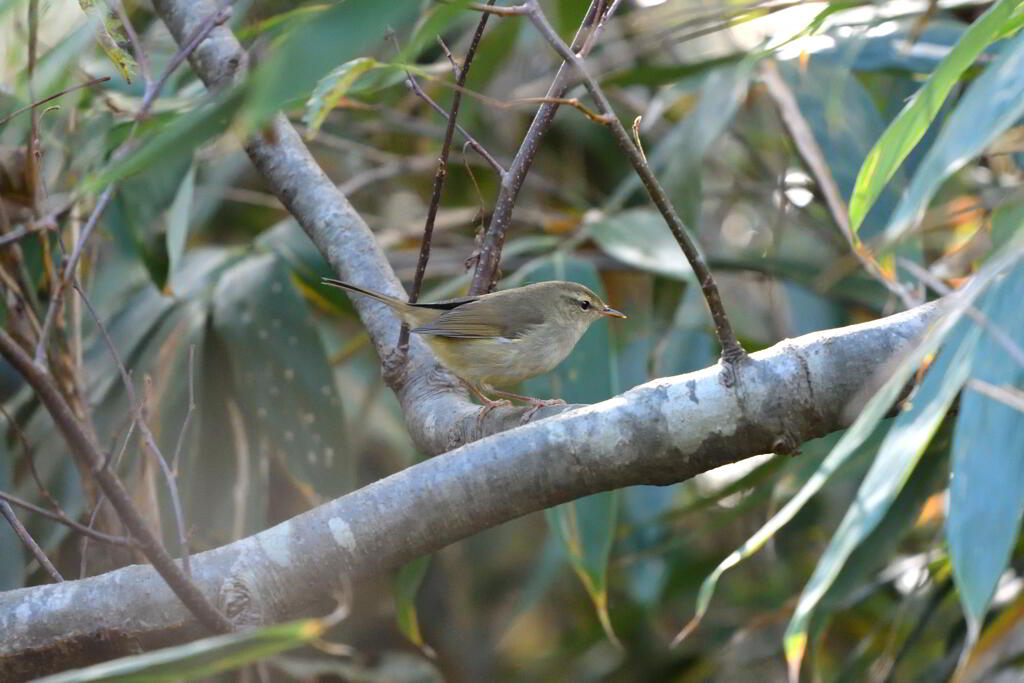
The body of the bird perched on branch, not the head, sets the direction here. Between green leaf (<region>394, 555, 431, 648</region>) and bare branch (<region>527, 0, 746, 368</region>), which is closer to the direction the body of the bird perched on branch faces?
the bare branch

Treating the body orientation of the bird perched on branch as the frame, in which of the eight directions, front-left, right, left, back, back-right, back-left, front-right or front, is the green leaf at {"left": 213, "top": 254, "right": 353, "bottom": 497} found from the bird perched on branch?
back

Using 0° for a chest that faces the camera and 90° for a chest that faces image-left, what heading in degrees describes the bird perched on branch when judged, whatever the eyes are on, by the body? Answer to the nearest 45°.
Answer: approximately 270°
